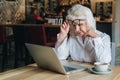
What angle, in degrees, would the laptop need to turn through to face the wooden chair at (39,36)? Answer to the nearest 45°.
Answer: approximately 45° to its left

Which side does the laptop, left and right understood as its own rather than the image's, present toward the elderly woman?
front

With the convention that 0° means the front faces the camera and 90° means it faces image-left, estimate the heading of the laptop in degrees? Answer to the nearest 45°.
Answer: approximately 225°

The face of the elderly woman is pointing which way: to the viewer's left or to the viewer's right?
to the viewer's left
